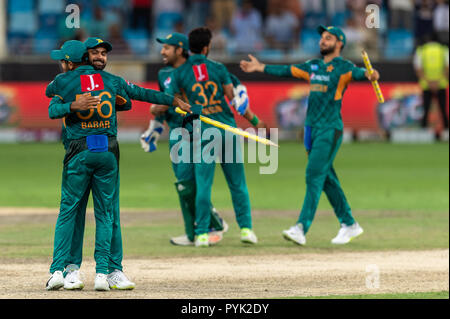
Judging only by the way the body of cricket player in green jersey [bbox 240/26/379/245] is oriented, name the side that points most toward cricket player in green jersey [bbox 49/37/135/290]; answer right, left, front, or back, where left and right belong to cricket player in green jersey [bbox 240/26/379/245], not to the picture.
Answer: front

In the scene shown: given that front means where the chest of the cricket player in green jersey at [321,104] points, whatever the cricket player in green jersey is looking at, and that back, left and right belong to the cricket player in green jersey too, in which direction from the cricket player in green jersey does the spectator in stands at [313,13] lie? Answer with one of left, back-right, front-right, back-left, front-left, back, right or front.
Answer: back-right

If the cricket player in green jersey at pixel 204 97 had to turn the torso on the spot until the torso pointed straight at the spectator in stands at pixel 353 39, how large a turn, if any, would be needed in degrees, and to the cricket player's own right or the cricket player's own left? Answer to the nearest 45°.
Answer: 0° — they already face them

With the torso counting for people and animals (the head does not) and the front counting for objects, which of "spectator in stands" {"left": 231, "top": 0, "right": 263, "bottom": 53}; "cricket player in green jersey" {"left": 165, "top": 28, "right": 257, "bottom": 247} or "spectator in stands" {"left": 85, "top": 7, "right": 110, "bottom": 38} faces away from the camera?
the cricket player in green jersey

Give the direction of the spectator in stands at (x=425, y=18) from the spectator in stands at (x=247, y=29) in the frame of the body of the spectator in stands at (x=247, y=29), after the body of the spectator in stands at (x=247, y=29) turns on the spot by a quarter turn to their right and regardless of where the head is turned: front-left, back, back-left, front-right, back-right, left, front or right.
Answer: back

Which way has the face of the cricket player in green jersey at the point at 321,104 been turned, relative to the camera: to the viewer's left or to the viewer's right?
to the viewer's left
